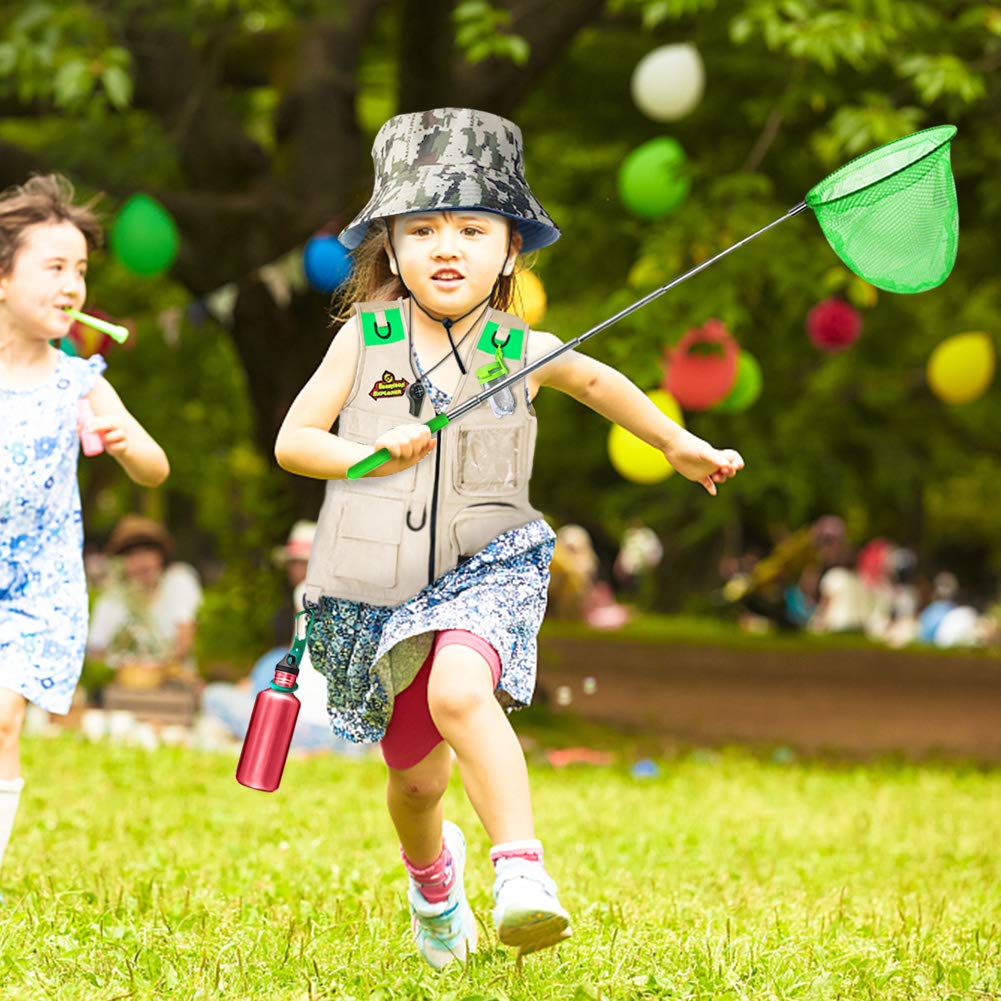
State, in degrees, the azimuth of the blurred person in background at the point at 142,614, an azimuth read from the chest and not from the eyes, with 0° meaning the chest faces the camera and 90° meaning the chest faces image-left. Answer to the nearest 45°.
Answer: approximately 0°

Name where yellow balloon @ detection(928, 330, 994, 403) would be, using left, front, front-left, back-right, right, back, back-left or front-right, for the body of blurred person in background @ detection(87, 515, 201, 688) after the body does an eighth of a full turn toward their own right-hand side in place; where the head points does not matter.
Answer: back-left

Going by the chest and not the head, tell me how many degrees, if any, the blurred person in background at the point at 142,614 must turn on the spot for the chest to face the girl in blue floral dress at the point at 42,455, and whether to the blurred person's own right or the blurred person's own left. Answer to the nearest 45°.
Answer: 0° — they already face them

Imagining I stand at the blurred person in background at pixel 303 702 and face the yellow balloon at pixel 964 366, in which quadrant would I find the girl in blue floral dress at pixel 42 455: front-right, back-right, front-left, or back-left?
back-right
